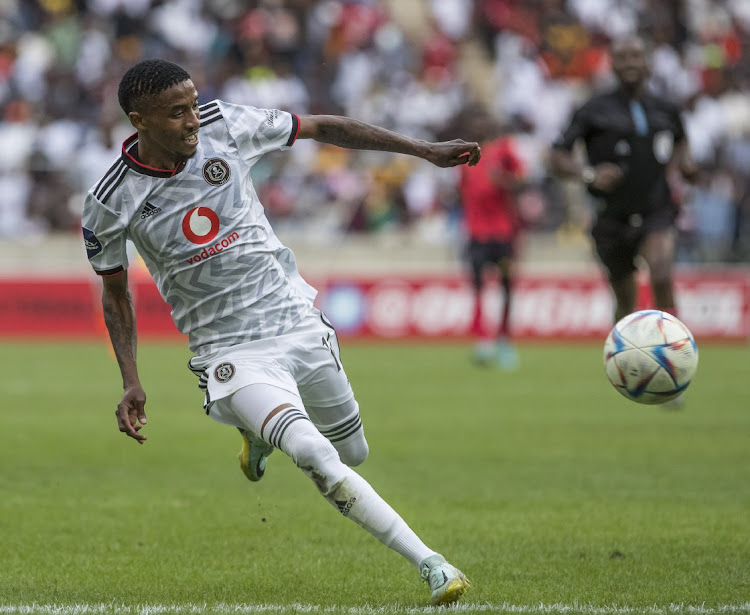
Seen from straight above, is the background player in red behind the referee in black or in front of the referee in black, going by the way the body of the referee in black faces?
behind

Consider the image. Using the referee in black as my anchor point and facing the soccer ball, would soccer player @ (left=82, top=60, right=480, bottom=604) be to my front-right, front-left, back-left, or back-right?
front-right

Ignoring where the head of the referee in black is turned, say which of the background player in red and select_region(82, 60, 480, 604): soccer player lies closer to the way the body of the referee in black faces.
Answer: the soccer player

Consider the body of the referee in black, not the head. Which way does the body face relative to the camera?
toward the camera

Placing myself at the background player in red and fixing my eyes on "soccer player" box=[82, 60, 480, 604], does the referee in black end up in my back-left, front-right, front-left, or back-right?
front-left

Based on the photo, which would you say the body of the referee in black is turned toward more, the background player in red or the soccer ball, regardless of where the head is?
the soccer ball

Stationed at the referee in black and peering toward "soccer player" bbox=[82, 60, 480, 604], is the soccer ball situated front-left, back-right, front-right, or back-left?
front-left

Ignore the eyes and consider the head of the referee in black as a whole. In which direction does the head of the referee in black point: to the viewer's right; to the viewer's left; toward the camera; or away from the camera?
toward the camera

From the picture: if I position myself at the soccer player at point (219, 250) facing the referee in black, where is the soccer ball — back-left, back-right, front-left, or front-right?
front-right

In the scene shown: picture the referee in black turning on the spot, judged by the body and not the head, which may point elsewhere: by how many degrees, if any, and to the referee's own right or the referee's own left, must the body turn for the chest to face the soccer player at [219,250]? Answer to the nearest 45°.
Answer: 0° — they already face them

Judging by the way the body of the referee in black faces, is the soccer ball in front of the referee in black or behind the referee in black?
in front
